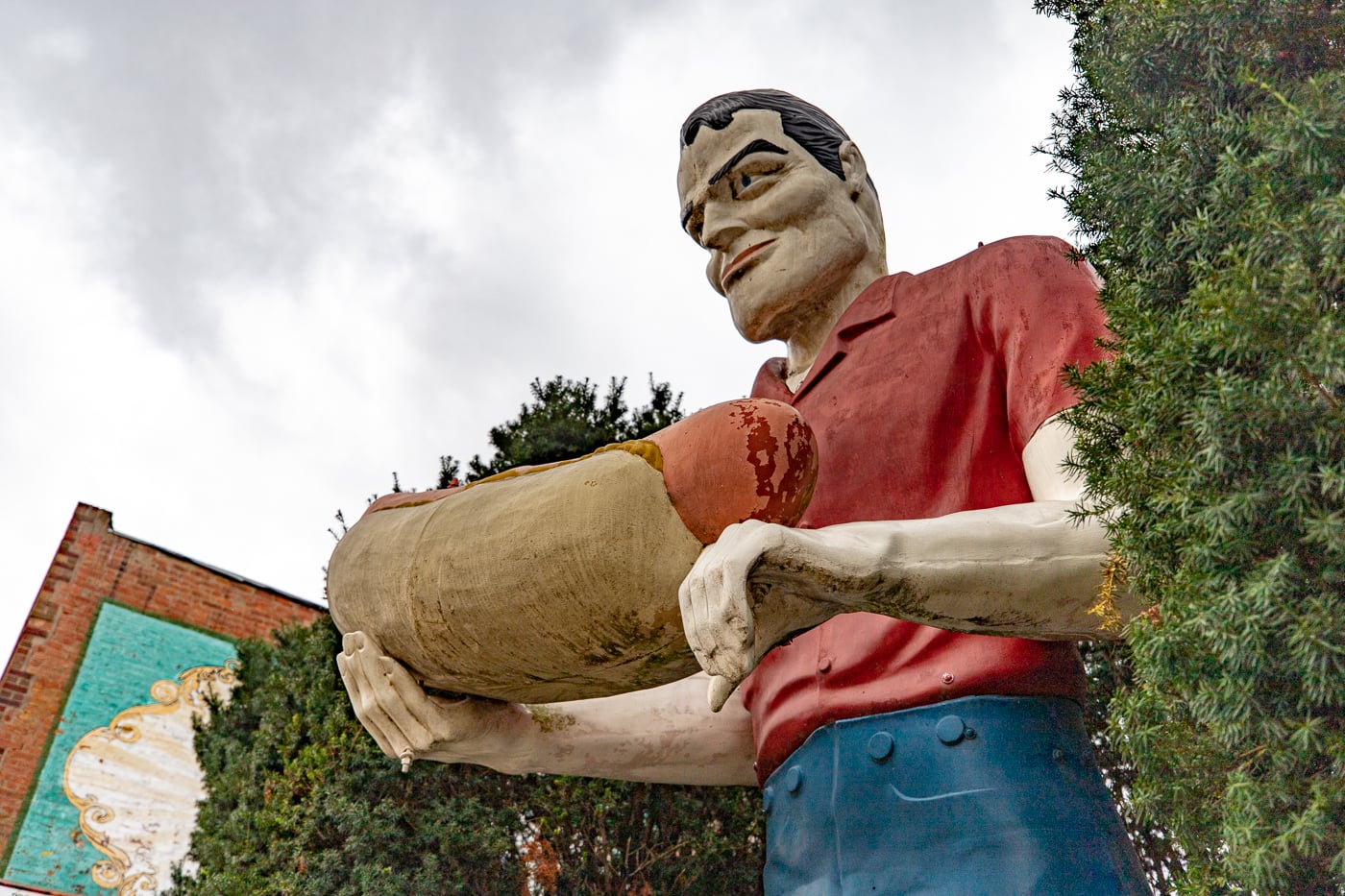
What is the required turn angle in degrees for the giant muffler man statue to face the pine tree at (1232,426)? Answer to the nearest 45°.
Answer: approximately 90° to its left

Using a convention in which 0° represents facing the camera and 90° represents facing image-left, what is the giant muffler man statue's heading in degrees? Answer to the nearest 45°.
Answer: approximately 45°

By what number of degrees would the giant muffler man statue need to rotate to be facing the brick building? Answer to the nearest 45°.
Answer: approximately 90° to its right
